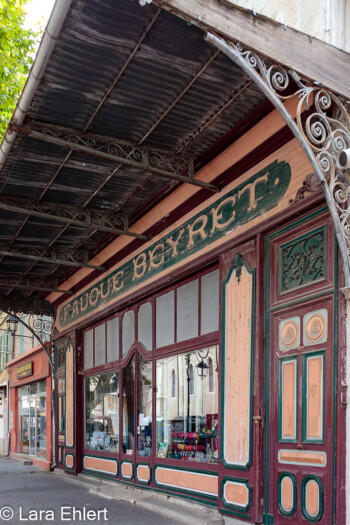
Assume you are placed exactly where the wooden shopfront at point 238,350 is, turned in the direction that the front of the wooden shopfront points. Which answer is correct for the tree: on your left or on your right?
on your right

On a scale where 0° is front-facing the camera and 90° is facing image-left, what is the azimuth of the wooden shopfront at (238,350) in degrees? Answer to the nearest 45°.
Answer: approximately 45°
